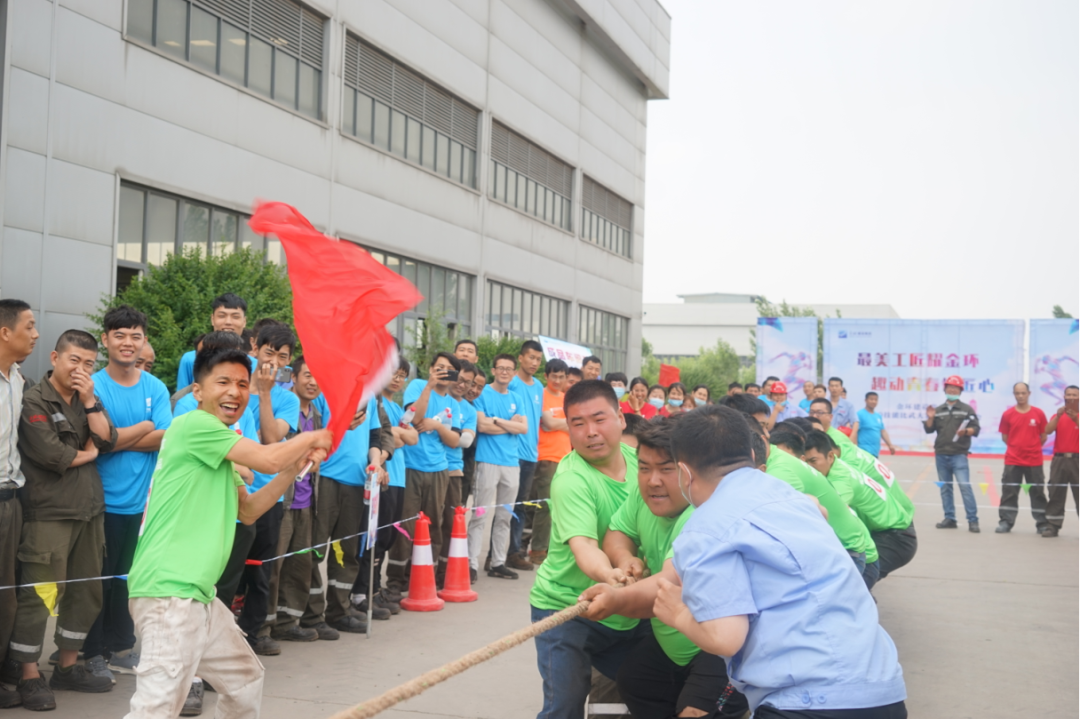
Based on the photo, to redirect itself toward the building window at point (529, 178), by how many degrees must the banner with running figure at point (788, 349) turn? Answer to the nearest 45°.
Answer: approximately 90° to its right

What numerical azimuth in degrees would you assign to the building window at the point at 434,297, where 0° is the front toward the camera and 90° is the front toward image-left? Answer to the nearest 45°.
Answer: approximately 315°

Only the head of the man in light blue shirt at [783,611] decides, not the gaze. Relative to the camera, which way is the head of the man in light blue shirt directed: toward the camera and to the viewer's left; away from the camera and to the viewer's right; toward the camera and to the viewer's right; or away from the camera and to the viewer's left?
away from the camera and to the viewer's left

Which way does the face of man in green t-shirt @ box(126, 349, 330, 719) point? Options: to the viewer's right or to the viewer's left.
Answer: to the viewer's right

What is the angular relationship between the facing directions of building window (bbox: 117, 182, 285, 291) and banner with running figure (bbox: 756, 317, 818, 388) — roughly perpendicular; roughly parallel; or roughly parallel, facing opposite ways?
roughly perpendicular

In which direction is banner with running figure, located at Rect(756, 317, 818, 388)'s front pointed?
toward the camera

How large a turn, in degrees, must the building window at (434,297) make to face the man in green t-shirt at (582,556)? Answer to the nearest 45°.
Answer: approximately 45° to its right

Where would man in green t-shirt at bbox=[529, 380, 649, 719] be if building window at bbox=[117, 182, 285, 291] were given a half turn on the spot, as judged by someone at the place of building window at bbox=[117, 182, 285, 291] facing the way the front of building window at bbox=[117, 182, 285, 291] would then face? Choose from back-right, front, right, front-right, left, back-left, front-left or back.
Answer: back-left

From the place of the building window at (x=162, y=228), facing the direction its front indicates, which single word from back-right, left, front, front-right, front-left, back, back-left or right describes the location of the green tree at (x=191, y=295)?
front-right

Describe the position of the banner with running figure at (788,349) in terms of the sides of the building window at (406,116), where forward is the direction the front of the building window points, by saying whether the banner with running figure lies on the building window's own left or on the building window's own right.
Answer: on the building window's own left

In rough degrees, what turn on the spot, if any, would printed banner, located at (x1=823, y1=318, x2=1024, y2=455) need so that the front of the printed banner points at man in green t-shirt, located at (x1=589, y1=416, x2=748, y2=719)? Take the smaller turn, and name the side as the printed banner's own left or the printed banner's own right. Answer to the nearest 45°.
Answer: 0° — it already faces them

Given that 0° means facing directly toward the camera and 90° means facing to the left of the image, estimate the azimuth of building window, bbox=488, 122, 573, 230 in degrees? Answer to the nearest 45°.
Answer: approximately 315°

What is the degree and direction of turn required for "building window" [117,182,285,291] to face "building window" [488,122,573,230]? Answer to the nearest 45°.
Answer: approximately 90° to its left

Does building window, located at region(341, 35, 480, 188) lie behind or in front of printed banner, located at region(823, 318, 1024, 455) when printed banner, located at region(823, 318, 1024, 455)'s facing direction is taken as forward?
in front

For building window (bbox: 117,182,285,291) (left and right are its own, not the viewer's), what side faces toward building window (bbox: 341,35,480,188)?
left

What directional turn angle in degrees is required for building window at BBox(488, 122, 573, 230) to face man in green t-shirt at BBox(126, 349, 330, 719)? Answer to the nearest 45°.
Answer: approximately 45° to its right

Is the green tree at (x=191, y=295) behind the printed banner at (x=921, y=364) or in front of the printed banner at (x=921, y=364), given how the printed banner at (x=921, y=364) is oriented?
in front

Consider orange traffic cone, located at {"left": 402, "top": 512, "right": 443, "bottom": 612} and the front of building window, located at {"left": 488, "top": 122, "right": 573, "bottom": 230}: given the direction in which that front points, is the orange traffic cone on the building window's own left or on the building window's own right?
on the building window's own right
